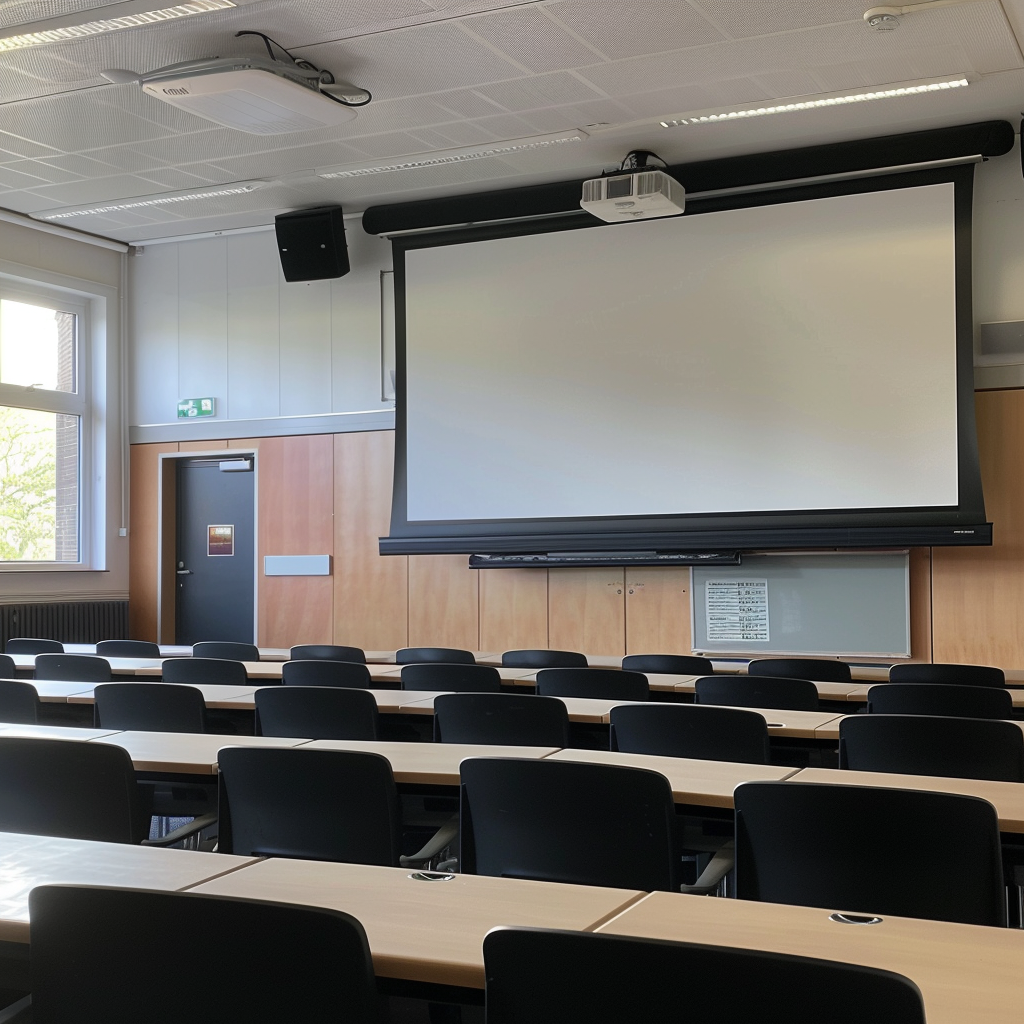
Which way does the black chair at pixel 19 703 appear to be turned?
away from the camera

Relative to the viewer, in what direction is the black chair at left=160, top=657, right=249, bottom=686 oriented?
away from the camera

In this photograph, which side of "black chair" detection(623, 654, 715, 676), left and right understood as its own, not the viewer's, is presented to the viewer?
back

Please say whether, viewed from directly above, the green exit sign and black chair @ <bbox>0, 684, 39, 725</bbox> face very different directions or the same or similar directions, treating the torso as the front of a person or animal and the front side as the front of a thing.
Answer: very different directions

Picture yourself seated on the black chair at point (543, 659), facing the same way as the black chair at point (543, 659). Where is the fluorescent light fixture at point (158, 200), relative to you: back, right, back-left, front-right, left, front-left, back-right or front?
front-left

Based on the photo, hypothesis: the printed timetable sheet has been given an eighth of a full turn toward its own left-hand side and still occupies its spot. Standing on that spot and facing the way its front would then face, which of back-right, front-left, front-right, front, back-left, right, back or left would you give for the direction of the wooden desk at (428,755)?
front-right

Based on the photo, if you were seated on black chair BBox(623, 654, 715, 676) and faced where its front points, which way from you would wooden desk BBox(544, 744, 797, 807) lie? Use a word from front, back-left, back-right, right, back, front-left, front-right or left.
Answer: back

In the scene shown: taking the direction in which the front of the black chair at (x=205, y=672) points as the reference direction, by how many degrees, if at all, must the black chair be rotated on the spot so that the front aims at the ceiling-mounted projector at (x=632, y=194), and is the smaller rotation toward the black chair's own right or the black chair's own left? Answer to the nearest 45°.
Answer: approximately 45° to the black chair's own right

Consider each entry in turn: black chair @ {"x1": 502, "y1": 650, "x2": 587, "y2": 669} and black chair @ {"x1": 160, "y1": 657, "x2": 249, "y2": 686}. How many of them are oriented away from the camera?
2

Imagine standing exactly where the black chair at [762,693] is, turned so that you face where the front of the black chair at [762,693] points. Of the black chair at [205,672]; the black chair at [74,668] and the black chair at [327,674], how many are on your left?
3

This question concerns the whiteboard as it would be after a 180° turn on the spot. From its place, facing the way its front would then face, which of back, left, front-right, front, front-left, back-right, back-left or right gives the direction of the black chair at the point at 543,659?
back-left

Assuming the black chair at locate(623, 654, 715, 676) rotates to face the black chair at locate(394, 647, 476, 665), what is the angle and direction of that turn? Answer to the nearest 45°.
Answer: approximately 90° to its left

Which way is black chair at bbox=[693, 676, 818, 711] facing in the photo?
away from the camera

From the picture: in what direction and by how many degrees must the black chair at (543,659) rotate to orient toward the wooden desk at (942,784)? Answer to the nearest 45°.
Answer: approximately 180°

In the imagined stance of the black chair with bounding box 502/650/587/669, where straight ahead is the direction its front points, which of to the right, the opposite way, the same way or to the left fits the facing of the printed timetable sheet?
the opposite way

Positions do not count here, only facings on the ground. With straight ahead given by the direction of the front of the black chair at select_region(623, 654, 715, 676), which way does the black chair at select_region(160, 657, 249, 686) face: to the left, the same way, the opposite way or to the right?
the same way

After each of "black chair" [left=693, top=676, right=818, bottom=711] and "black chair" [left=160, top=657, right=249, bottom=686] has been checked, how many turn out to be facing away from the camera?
2

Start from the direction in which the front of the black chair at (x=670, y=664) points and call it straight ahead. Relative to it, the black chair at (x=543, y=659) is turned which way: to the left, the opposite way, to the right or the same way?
the same way

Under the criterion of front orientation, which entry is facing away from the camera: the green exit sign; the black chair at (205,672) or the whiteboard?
the black chair
